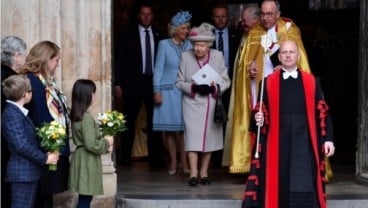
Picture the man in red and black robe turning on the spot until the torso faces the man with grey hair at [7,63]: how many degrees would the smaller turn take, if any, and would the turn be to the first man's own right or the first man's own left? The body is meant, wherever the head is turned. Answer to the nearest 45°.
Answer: approximately 90° to the first man's own right

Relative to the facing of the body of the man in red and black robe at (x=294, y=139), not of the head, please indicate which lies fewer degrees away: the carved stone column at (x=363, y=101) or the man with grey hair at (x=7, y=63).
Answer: the man with grey hair

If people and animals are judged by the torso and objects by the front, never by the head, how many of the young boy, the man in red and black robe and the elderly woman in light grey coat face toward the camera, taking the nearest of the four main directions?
2

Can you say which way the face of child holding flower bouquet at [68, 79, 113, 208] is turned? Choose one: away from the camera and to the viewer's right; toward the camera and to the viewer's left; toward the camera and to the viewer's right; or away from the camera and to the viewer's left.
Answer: away from the camera and to the viewer's right

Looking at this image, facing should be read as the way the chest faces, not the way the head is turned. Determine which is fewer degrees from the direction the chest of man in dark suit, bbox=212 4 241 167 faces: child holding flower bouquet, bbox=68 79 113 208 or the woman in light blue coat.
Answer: the child holding flower bouquet

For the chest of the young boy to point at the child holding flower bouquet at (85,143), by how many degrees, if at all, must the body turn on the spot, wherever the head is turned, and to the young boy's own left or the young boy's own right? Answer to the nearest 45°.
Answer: approximately 45° to the young boy's own left

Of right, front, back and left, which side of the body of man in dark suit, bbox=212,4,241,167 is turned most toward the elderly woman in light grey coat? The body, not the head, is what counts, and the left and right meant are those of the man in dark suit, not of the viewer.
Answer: front

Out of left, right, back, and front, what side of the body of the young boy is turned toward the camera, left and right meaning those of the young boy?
right
